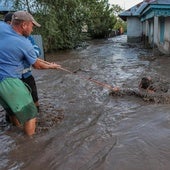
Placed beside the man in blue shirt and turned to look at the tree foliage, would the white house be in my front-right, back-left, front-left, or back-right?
front-right

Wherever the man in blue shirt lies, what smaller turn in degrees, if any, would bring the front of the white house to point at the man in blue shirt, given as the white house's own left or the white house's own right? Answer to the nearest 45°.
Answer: approximately 45° to the white house's own left

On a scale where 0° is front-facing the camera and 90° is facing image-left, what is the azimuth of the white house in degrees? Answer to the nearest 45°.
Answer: approximately 45°

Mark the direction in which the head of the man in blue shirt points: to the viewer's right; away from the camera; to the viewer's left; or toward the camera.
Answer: to the viewer's right

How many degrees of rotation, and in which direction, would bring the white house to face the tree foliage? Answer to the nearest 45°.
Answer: approximately 45° to its right
